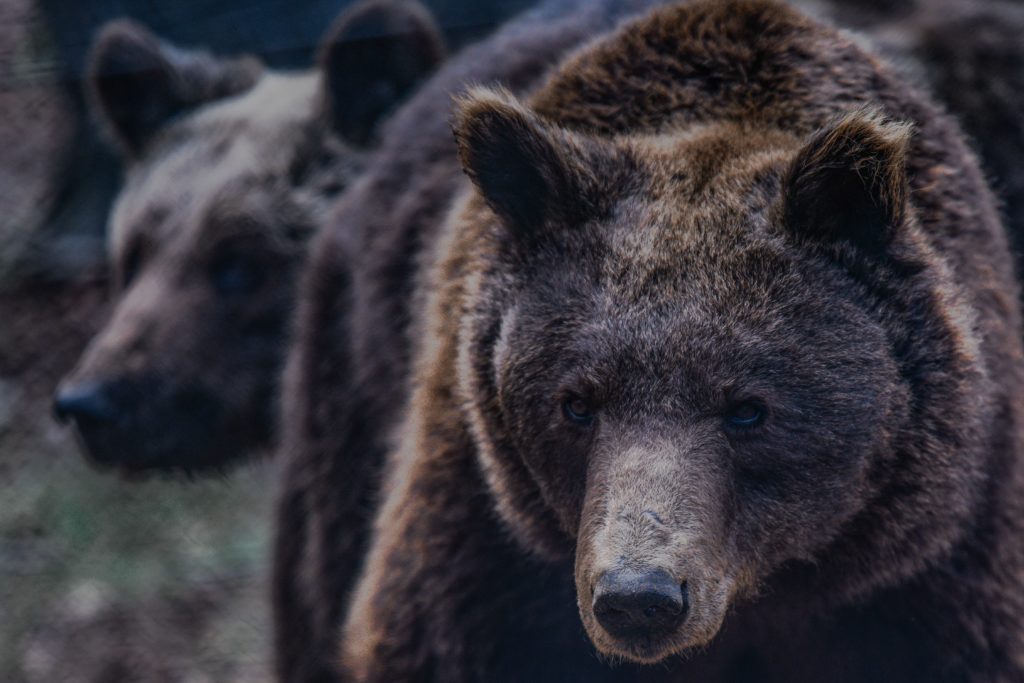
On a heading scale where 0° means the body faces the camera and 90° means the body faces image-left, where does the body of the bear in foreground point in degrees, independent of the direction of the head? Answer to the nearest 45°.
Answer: approximately 0°

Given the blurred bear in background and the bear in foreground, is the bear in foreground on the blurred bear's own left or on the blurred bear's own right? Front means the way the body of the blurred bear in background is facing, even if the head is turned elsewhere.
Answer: on the blurred bear's own left

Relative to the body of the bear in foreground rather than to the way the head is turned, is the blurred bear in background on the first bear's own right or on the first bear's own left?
on the first bear's own right
